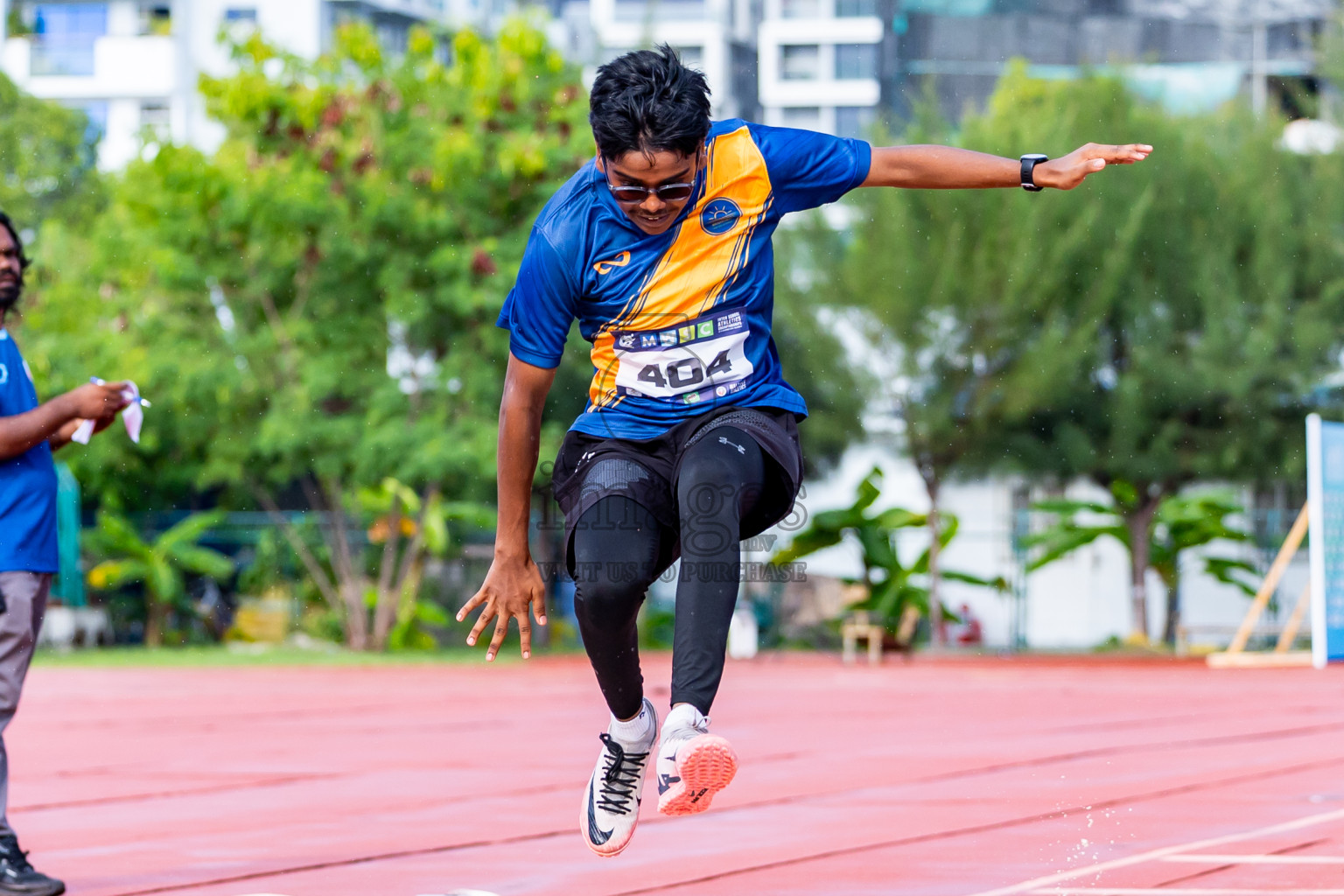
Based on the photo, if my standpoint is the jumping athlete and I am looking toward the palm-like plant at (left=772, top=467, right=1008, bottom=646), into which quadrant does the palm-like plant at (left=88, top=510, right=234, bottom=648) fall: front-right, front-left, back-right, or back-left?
front-left

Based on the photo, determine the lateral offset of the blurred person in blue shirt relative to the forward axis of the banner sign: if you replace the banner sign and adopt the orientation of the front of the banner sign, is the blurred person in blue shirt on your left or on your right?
on your right

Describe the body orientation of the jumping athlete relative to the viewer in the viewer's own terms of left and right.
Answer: facing the viewer

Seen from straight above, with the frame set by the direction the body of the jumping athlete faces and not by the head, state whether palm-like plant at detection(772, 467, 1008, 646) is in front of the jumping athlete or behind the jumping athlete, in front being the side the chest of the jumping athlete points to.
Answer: behind

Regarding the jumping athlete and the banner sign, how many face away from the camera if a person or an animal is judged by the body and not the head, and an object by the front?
0
